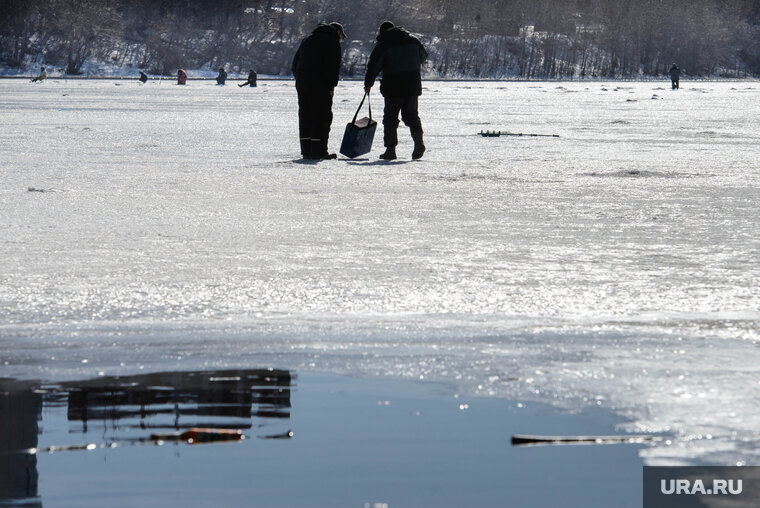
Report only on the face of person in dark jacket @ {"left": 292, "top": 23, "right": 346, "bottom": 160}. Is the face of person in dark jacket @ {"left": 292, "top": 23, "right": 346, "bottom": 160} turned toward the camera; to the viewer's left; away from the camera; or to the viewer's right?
to the viewer's right

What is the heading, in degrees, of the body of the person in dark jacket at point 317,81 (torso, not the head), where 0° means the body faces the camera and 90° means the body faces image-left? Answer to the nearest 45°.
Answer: approximately 270°

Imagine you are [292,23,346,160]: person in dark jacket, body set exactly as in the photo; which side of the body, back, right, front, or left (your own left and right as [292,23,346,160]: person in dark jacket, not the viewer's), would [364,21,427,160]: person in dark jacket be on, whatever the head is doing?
front
